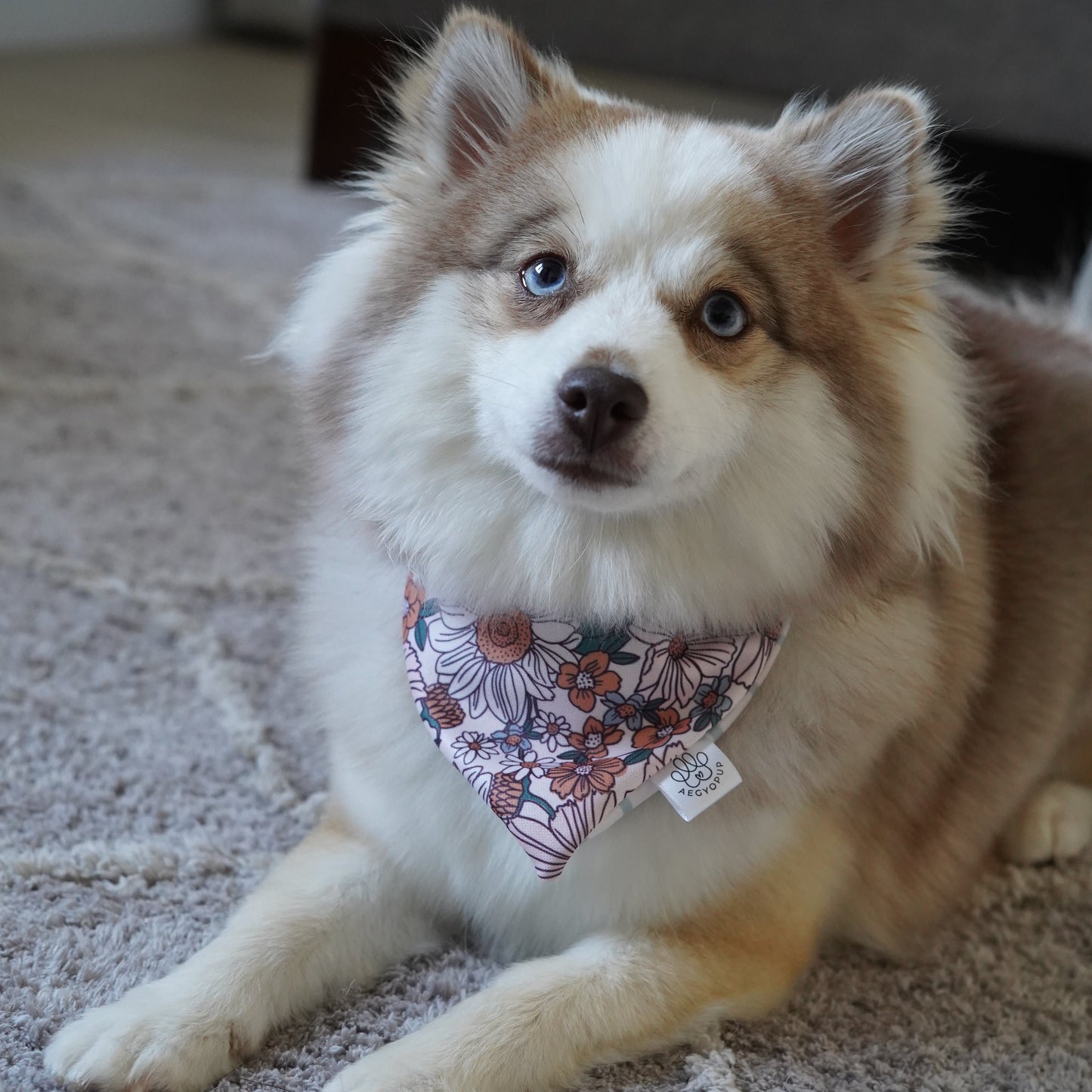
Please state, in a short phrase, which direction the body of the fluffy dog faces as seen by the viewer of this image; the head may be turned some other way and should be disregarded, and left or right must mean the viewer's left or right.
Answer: facing the viewer and to the left of the viewer
